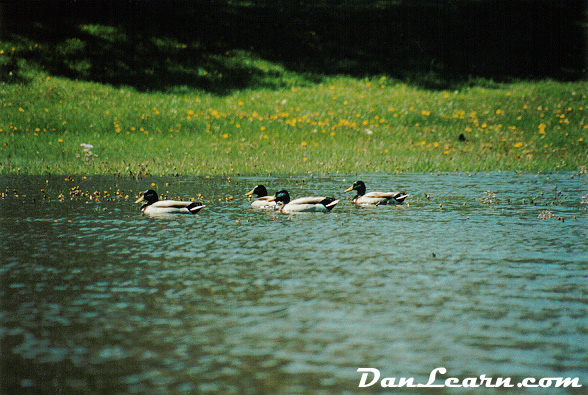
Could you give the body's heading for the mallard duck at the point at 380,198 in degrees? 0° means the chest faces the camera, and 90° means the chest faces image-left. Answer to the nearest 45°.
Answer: approximately 90°

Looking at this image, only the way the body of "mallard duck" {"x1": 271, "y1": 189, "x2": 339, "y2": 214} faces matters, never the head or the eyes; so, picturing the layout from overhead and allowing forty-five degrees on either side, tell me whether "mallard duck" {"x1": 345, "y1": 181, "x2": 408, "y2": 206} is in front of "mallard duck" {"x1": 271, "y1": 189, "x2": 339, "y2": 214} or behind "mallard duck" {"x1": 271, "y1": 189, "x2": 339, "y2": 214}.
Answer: behind

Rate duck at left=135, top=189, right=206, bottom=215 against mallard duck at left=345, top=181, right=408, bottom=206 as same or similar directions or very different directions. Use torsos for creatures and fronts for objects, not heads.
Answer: same or similar directions

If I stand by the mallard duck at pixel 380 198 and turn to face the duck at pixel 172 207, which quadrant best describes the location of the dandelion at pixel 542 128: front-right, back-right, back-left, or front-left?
back-right

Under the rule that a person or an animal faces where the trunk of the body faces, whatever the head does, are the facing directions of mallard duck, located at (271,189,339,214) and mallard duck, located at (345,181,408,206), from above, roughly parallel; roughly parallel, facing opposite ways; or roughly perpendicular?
roughly parallel

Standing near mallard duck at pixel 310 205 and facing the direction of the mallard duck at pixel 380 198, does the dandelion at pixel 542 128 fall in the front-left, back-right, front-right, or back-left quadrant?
front-left

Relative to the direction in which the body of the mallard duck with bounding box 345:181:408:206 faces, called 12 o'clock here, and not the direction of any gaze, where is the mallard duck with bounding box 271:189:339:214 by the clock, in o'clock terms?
the mallard duck with bounding box 271:189:339:214 is roughly at 11 o'clock from the mallard duck with bounding box 345:181:408:206.

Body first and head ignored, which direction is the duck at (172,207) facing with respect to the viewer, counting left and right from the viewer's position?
facing to the left of the viewer

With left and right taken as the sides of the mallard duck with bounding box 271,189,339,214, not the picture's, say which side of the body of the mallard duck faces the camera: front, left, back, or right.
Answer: left

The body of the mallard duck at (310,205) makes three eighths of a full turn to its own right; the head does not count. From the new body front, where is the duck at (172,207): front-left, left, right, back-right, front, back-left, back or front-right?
back-left

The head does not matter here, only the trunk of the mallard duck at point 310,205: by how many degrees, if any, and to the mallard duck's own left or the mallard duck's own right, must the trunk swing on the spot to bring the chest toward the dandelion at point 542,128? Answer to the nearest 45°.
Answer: approximately 135° to the mallard duck's own right

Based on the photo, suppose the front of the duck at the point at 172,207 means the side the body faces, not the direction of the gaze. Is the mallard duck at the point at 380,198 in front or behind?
behind
